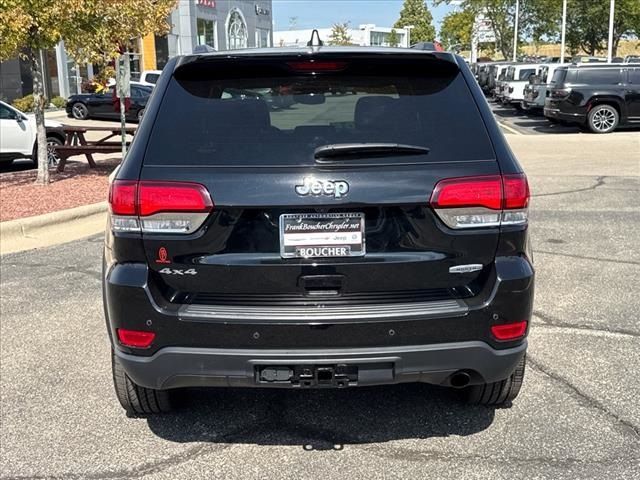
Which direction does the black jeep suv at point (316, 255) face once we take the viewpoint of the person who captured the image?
facing away from the viewer

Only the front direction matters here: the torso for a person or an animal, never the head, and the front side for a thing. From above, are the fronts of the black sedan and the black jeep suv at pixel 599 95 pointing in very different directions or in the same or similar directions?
very different directions

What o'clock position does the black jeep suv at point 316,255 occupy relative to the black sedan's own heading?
The black jeep suv is roughly at 9 o'clock from the black sedan.

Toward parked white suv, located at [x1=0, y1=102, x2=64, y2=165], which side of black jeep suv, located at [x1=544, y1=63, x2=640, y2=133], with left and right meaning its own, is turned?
back

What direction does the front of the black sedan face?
to the viewer's left

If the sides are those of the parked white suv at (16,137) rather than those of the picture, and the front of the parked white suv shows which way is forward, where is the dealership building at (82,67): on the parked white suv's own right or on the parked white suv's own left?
on the parked white suv's own left

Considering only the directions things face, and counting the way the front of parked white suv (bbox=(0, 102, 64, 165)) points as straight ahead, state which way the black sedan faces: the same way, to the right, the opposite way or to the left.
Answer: the opposite way

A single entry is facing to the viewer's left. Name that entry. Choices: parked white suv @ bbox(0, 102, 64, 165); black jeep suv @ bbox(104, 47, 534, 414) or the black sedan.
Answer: the black sedan

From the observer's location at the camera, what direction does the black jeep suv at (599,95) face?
facing away from the viewer and to the right of the viewer

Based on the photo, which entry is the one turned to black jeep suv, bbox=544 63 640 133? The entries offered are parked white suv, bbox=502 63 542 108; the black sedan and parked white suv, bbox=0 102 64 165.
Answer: parked white suv, bbox=0 102 64 165
